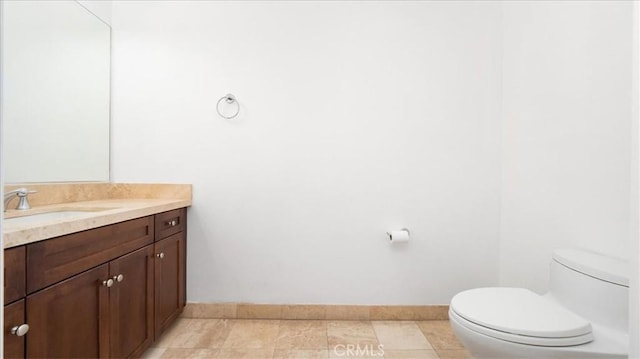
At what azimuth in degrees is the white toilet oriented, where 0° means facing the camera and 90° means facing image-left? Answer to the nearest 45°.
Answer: approximately 45°

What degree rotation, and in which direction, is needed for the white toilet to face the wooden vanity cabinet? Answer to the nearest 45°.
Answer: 0° — it already faces it

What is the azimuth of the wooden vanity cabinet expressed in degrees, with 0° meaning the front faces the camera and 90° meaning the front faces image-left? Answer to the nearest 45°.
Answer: approximately 315°

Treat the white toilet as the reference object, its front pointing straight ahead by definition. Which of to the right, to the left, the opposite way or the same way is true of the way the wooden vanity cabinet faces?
the opposite way
